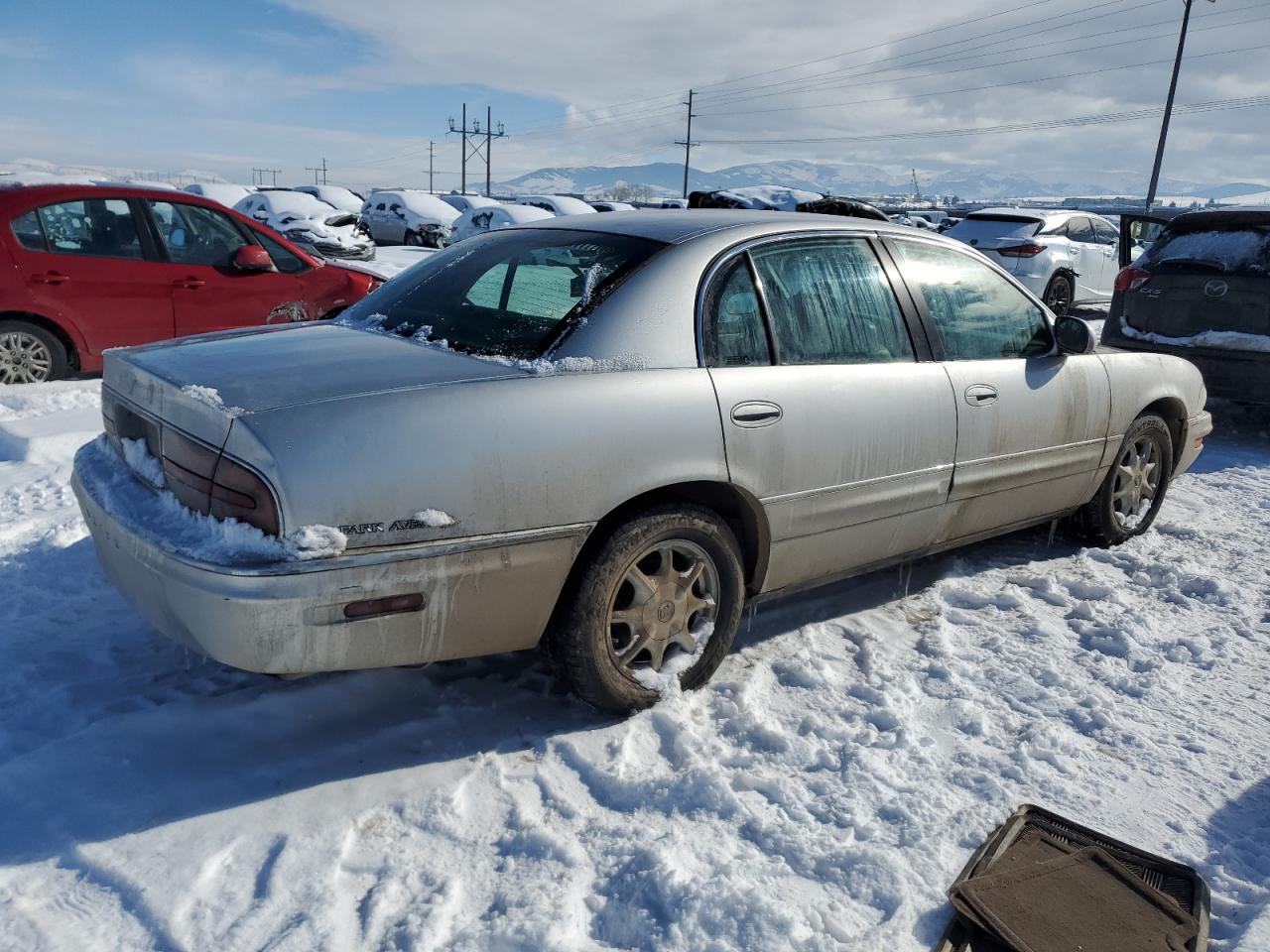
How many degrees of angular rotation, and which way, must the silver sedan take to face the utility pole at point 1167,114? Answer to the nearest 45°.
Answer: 0° — it already faces it

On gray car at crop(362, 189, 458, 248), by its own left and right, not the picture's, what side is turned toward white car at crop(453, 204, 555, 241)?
front

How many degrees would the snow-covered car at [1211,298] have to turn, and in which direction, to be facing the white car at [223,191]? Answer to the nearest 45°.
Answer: approximately 45° to its left

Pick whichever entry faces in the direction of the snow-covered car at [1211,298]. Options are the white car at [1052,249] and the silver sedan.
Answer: the silver sedan

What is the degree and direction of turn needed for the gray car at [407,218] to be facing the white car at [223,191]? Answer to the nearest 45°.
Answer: approximately 180°

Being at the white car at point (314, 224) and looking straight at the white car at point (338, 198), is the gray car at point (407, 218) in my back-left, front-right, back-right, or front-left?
front-right

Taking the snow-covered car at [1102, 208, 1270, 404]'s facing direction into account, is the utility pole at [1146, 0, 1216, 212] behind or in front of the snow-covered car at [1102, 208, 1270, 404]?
in front

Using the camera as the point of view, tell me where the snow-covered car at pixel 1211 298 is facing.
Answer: facing away from the viewer

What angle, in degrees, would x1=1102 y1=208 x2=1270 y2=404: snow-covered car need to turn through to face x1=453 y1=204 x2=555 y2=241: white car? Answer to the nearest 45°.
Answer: approximately 45° to its left

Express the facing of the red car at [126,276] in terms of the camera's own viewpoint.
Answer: facing to the right of the viewer

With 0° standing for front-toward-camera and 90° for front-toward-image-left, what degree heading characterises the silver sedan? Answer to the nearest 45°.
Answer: approximately 225°

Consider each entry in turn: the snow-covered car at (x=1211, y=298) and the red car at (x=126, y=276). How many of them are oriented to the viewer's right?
1

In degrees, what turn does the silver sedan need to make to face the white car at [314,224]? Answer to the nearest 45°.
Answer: approximately 45° to its left

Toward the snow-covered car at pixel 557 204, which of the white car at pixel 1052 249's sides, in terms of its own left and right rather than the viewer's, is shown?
left

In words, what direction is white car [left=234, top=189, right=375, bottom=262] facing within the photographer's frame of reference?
facing the viewer and to the right of the viewer

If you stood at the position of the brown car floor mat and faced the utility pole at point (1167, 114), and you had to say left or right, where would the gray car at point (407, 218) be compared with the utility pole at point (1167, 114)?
left

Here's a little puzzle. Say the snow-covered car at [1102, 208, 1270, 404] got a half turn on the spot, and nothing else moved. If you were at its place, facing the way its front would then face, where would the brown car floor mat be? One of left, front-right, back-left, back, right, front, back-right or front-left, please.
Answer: front

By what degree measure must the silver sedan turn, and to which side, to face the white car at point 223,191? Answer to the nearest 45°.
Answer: approximately 90° to its left
